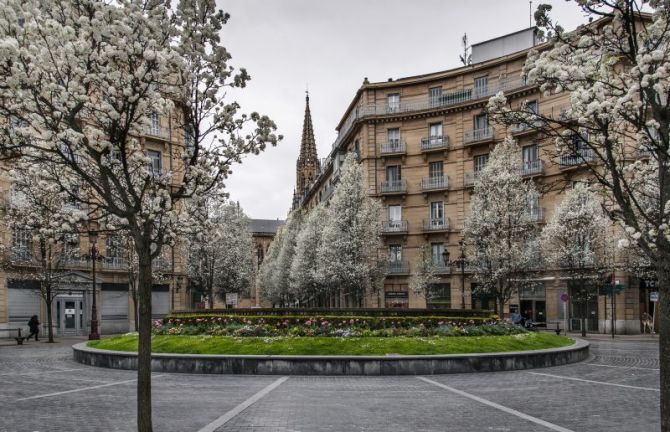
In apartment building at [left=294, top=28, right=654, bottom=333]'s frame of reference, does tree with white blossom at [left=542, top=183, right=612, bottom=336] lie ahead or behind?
ahead

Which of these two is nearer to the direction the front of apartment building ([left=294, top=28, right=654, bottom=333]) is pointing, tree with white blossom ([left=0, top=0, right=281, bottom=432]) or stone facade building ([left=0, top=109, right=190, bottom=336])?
the tree with white blossom

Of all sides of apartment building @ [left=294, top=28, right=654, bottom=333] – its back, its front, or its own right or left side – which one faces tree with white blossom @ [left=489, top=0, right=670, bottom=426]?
front

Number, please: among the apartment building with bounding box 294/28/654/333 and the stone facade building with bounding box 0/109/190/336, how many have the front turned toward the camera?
2

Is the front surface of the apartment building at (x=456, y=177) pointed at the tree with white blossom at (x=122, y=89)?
yes

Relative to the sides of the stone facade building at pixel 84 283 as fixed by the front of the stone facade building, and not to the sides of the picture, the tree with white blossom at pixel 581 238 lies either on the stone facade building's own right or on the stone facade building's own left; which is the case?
on the stone facade building's own left

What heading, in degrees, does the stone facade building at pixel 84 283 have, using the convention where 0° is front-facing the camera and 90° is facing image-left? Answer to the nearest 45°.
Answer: approximately 0°

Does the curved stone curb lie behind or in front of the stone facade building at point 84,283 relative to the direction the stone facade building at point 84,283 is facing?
in front

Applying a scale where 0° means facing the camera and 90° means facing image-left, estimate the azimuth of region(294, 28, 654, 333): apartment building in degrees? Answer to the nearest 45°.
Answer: approximately 0°

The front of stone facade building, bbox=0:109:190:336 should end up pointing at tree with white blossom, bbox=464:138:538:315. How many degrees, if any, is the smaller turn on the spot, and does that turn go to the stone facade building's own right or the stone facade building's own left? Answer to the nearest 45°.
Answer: approximately 45° to the stone facade building's own left
